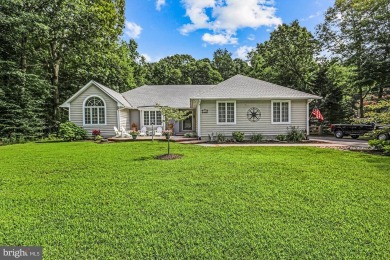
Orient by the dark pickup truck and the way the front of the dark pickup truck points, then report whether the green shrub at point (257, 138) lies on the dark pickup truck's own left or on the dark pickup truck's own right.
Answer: on the dark pickup truck's own right

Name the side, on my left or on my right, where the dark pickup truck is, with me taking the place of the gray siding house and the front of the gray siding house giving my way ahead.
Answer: on my left

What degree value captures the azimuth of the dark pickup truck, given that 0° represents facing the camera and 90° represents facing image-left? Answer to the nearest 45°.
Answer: approximately 270°

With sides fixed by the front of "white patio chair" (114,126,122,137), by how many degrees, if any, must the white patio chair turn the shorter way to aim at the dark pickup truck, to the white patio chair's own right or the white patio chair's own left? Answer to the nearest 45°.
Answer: approximately 45° to the white patio chair's own left

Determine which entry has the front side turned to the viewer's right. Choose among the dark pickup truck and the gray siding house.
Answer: the dark pickup truck

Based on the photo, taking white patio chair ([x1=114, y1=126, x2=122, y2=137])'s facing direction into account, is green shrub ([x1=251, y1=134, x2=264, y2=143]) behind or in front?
in front

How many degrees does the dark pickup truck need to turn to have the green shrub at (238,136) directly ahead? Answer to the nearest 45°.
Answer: approximately 135° to its right

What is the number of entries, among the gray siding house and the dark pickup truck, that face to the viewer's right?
1

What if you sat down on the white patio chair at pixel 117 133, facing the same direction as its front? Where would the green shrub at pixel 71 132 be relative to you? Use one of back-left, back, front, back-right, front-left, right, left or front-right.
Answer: back-right

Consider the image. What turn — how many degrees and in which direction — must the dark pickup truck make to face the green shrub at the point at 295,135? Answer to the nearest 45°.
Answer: approximately 135° to its right

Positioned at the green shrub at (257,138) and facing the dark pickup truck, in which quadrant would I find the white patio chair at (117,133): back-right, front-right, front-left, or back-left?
back-left
